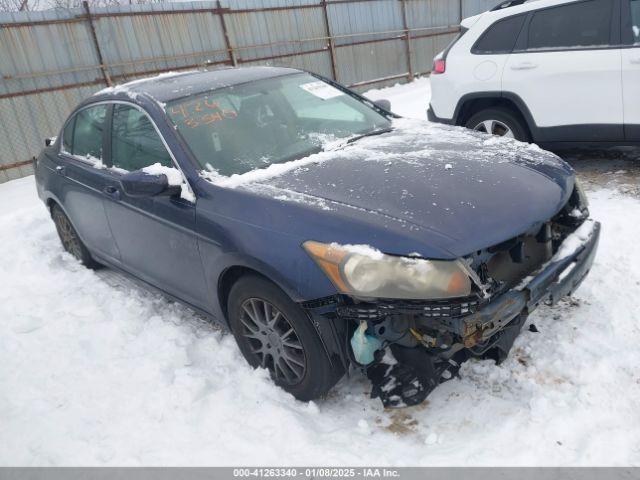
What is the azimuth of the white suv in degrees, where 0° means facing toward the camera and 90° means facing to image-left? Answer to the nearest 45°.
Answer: approximately 270°

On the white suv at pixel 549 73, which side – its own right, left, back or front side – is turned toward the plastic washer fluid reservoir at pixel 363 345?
right

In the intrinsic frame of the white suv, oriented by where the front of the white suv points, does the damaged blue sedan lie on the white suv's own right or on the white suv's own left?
on the white suv's own right

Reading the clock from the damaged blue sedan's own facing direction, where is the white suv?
The white suv is roughly at 9 o'clock from the damaged blue sedan.

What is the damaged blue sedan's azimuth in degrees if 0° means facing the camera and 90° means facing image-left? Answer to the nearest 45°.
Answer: approximately 315°
